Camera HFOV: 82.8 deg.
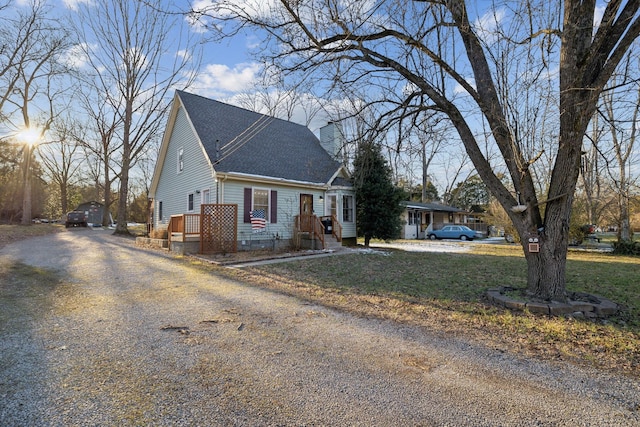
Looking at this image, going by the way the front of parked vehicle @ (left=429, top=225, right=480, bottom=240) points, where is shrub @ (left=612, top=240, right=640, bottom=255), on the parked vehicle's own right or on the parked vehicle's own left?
on the parked vehicle's own left

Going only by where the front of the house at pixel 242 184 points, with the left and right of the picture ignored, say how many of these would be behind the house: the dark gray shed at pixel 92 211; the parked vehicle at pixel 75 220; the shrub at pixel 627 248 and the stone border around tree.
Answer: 2

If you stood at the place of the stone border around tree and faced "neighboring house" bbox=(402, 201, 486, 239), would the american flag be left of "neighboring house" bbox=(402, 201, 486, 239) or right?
left

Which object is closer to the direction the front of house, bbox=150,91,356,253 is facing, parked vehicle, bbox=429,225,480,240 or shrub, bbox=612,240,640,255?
the shrub

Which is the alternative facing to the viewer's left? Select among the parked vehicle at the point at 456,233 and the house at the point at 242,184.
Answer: the parked vehicle

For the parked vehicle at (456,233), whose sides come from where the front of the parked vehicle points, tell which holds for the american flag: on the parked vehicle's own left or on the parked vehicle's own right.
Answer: on the parked vehicle's own left

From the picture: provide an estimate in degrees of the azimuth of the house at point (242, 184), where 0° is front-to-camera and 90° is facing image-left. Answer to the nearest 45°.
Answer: approximately 315°

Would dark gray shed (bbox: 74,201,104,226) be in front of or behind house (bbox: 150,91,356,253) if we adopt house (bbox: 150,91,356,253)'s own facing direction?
behind

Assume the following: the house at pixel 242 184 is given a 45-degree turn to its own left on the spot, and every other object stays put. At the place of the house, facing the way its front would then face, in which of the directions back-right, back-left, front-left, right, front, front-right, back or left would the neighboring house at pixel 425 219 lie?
front-left

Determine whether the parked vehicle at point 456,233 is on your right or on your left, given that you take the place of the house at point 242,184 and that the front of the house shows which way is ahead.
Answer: on your left

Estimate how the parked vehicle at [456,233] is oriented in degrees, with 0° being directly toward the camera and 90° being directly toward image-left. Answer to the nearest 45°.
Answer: approximately 90°
